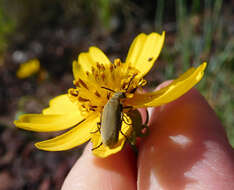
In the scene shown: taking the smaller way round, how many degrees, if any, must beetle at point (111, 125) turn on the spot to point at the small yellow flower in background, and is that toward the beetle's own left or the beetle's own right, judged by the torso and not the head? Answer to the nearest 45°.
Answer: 0° — it already faces it

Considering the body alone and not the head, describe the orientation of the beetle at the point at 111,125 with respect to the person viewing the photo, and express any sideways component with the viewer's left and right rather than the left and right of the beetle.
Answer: facing away from the viewer
